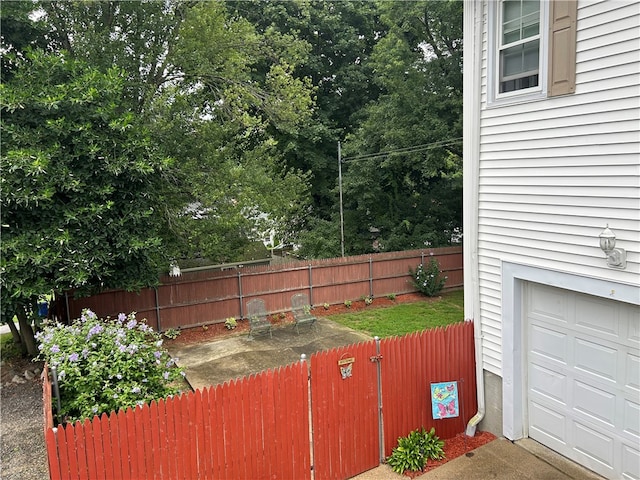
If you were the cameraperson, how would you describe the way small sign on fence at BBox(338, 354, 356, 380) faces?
facing the viewer and to the right of the viewer

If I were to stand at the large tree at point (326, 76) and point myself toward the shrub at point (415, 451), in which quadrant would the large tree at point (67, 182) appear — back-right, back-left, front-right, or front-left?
front-right

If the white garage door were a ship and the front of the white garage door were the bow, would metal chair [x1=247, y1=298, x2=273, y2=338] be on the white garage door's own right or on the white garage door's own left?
on the white garage door's own right

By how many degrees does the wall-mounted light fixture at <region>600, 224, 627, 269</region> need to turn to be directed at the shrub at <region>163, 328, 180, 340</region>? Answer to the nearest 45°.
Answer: approximately 45° to its right

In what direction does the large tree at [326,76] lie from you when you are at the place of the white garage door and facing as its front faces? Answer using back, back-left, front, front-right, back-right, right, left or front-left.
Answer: right

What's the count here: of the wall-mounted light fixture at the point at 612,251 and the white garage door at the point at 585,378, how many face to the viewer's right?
0

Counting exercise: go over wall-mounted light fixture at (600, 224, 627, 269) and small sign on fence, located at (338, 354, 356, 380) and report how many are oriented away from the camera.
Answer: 0

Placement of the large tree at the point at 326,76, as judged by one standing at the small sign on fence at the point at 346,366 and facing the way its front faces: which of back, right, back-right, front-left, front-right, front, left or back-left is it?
back-left

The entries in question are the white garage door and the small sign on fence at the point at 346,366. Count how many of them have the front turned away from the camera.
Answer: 0

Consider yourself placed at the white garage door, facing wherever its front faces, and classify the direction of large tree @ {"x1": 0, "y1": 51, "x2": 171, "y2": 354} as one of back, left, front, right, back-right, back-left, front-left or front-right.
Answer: front-right

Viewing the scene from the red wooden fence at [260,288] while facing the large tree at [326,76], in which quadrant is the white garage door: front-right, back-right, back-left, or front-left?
back-right

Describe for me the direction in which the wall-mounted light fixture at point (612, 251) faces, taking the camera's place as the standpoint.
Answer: facing the viewer and to the left of the viewer

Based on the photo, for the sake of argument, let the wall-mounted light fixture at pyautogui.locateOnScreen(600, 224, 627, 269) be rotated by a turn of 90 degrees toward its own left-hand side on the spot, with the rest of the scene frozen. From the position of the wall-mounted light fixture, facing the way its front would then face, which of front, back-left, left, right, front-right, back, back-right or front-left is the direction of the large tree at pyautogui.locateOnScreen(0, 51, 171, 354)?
back-right

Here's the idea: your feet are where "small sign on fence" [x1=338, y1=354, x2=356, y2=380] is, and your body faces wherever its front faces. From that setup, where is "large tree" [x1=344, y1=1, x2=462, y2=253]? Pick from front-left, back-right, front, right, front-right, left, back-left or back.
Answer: back-left
